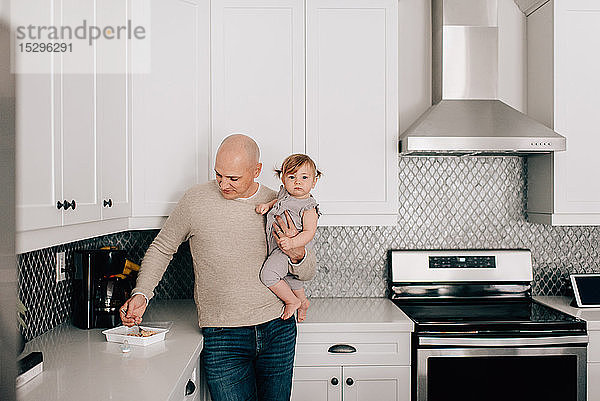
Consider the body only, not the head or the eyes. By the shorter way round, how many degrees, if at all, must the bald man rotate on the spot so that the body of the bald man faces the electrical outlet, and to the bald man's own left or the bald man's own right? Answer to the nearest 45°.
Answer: approximately 90° to the bald man's own right

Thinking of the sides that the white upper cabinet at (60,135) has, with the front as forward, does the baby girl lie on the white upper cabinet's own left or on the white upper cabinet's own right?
on the white upper cabinet's own left

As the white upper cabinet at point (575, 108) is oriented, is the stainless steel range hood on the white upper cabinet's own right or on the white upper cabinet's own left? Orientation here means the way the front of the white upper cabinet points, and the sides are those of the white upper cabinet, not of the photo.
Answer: on the white upper cabinet's own right

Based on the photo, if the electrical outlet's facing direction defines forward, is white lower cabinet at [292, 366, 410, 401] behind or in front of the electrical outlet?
in front

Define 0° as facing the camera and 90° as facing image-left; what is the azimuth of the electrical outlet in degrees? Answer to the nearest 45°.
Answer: approximately 315°

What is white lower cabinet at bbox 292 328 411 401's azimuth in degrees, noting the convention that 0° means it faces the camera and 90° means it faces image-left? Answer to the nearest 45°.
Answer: approximately 0°

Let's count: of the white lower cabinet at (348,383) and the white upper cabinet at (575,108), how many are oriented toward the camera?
2
